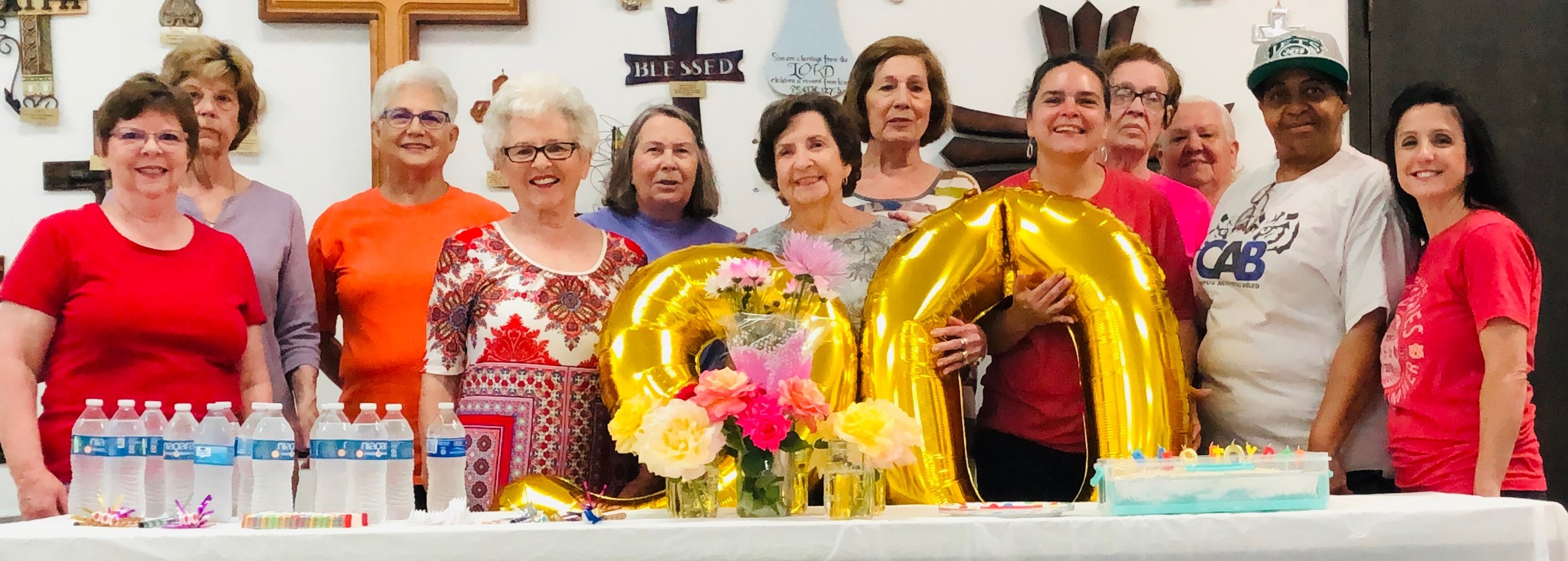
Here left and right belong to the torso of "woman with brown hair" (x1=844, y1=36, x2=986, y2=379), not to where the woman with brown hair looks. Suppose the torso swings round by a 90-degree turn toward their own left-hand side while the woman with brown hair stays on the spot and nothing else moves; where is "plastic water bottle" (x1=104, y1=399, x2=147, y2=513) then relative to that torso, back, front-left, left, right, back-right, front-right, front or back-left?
back-right

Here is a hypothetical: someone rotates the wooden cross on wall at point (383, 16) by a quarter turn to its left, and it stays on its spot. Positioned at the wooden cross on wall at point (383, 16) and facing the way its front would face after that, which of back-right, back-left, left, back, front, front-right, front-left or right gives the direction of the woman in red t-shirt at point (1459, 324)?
front-right

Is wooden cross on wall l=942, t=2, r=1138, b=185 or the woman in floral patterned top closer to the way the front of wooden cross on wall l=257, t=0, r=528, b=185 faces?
the woman in floral patterned top

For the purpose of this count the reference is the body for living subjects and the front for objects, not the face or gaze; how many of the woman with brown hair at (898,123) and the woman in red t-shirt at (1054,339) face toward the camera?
2

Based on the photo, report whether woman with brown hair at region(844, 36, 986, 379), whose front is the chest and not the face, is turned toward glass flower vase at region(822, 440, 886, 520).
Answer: yes

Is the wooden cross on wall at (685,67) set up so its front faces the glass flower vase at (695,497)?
yes

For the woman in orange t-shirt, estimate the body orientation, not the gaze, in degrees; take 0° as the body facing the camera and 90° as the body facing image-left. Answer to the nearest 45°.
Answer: approximately 0°

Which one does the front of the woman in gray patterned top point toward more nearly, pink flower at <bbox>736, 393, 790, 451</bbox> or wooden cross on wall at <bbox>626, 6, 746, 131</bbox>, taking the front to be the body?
the pink flower
